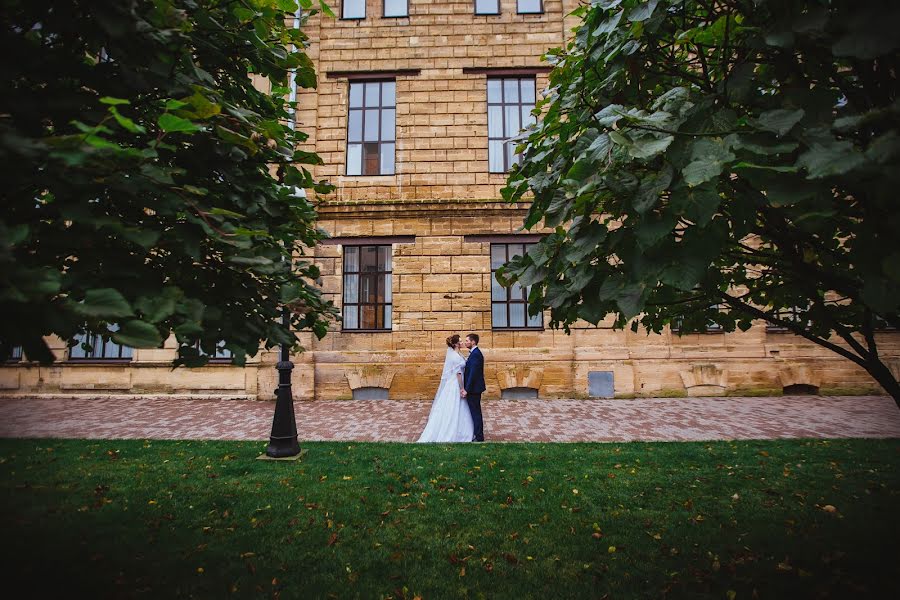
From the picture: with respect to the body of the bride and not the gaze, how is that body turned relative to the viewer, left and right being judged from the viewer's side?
facing to the right of the viewer

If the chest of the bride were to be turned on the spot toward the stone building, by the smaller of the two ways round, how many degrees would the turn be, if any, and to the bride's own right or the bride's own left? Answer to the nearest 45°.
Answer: approximately 90° to the bride's own left

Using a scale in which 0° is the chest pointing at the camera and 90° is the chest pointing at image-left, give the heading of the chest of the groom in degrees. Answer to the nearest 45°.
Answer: approximately 90°

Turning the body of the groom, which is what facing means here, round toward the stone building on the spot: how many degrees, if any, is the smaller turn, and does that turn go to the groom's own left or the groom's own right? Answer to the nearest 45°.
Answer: approximately 90° to the groom's own right

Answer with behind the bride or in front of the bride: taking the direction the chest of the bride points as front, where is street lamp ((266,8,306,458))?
behind

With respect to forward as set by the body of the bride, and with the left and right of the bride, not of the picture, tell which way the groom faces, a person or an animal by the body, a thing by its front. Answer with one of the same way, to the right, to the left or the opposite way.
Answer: the opposite way

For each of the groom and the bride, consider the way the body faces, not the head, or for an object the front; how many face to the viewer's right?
1
